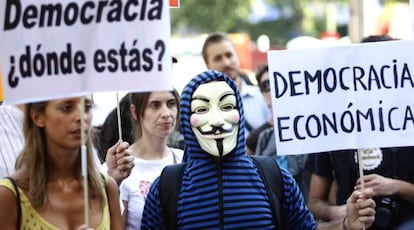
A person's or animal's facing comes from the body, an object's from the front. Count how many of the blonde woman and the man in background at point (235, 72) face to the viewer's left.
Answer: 0

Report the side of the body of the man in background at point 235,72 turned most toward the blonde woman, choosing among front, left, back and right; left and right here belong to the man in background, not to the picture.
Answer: front

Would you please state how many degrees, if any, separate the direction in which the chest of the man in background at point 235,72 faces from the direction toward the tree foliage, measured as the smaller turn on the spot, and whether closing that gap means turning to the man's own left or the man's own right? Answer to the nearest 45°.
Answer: approximately 180°

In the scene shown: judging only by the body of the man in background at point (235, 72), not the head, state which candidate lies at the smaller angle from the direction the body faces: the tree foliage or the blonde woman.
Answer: the blonde woman

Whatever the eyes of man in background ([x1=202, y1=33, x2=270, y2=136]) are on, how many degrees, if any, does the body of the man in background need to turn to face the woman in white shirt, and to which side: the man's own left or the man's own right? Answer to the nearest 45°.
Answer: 0° — they already face them

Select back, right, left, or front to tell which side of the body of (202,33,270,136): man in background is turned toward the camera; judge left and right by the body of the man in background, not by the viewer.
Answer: front

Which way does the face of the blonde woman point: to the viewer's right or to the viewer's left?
to the viewer's right
